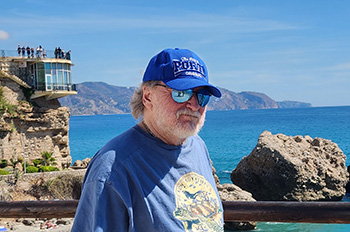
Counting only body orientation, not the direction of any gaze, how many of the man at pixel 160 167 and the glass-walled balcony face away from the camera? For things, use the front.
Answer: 0

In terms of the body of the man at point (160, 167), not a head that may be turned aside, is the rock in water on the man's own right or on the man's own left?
on the man's own left

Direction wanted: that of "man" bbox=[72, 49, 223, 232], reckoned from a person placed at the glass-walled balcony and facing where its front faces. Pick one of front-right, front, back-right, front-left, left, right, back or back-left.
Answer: front-right

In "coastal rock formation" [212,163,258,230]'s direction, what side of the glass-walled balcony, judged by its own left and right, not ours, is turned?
front

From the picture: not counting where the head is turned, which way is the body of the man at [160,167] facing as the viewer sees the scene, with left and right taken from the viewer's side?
facing the viewer and to the right of the viewer

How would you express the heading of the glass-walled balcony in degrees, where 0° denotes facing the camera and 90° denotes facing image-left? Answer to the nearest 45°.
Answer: approximately 315°

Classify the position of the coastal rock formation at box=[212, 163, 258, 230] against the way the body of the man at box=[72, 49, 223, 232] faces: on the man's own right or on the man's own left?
on the man's own left

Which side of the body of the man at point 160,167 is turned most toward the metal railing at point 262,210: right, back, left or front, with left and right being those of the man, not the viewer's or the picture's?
left

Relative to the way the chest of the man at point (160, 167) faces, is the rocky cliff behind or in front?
behind
